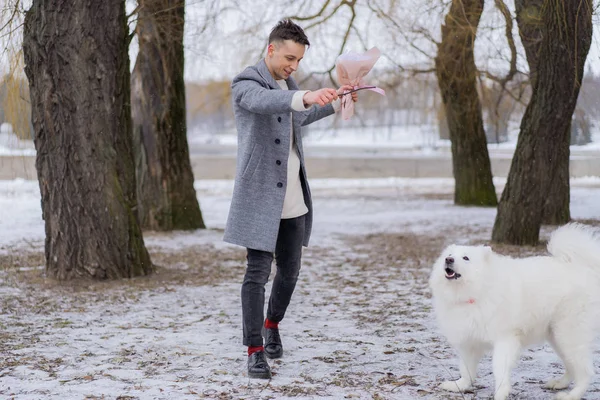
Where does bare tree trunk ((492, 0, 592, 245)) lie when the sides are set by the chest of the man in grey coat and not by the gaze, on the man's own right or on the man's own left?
on the man's own left

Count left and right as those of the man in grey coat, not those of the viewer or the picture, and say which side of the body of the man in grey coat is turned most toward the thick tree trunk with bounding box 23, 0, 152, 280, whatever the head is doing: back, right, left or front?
back

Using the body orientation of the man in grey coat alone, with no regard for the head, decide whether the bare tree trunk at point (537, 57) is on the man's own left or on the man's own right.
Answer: on the man's own left

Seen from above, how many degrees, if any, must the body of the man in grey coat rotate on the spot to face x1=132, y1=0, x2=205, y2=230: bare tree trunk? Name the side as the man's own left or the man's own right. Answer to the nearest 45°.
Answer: approximately 135° to the man's own left

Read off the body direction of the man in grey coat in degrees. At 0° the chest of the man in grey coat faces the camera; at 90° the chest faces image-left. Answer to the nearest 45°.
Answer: approximately 315°

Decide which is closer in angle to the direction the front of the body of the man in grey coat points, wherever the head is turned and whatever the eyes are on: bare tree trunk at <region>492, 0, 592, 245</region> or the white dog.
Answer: the white dog

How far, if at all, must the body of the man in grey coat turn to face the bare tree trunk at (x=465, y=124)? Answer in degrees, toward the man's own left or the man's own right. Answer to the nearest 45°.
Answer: approximately 135° to the man's own left
